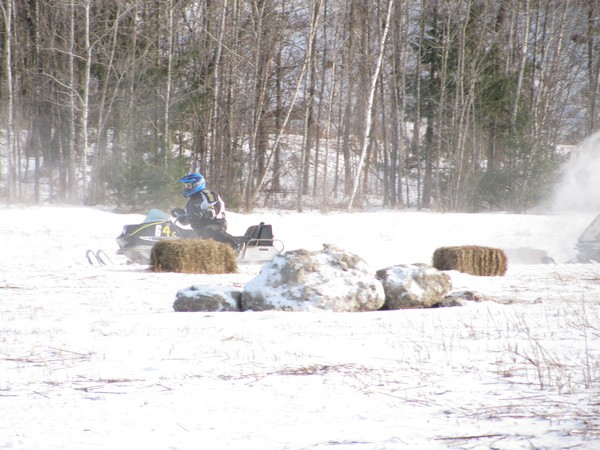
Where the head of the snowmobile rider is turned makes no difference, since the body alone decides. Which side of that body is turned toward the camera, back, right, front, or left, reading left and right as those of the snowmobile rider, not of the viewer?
left

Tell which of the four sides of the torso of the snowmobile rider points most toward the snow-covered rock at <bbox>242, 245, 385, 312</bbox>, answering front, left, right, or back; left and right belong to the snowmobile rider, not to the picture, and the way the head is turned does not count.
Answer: left

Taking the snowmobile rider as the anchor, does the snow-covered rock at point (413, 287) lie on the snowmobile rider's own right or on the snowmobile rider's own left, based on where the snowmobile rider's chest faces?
on the snowmobile rider's own left

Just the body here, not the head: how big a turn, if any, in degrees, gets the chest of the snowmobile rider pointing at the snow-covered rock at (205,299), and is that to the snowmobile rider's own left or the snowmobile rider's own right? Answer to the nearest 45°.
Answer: approximately 90° to the snowmobile rider's own left

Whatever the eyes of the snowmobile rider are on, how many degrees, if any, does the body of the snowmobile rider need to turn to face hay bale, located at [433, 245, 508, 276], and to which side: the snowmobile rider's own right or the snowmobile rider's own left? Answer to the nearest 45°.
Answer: approximately 180°

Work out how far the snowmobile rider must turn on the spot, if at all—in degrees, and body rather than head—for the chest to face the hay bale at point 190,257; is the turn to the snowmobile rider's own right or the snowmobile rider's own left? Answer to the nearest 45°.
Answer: approximately 90° to the snowmobile rider's own left
